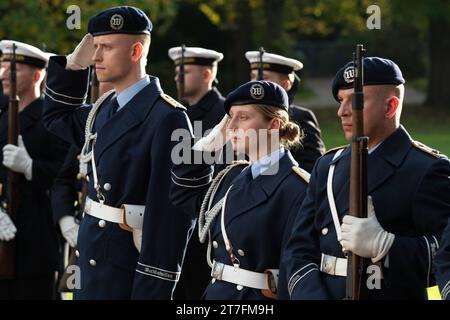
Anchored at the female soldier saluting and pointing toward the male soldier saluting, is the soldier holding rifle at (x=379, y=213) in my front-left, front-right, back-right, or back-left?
back-left

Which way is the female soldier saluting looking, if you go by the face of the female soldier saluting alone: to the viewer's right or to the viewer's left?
to the viewer's left

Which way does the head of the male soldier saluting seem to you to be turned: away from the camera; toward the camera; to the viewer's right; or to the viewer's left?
to the viewer's left

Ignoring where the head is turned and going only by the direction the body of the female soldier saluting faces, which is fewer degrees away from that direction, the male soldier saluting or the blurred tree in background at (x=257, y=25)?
the male soldier saluting

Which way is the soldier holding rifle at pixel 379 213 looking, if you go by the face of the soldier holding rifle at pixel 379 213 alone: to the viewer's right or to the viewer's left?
to the viewer's left

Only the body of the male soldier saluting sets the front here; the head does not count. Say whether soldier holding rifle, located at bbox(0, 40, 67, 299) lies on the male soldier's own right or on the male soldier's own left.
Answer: on the male soldier's own right

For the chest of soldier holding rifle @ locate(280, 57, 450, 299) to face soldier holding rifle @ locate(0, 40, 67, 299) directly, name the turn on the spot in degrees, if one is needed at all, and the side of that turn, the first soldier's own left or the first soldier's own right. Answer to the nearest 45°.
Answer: approximately 90° to the first soldier's own right
